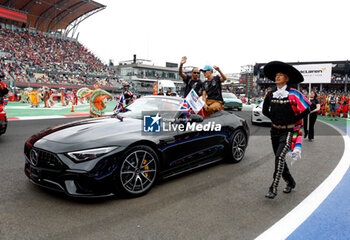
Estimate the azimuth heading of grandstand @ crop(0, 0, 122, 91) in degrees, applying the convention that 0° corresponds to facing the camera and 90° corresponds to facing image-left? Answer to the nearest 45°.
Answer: approximately 315°

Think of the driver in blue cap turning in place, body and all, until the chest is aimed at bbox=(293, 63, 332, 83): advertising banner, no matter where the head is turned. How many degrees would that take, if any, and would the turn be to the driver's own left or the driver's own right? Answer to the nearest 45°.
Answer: approximately 180°

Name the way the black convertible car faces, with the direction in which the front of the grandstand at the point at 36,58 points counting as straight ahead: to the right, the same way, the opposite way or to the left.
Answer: to the right

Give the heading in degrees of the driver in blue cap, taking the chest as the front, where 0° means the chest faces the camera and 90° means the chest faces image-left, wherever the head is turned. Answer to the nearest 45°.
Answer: approximately 45°

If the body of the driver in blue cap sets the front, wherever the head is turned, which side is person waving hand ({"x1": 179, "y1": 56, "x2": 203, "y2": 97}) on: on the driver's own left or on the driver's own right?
on the driver's own right

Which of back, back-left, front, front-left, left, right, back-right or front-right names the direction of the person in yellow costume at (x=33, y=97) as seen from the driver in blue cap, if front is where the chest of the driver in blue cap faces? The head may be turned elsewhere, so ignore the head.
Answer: right

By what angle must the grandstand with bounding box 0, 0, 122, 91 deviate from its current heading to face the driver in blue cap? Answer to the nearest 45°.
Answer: approximately 45° to its right

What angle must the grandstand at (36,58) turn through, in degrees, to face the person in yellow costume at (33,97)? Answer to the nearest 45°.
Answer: approximately 45° to its right
